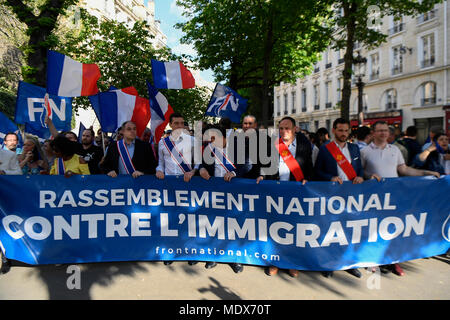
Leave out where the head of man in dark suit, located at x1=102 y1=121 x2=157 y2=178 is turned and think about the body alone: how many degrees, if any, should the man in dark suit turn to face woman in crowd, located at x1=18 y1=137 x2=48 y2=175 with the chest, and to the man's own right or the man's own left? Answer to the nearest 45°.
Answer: approximately 135° to the man's own right

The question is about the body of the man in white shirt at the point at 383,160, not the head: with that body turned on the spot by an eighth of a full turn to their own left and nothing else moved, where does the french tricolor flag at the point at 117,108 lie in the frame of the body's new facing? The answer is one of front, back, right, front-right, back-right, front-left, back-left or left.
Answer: back-right

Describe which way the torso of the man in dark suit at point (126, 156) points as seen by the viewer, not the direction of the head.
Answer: toward the camera

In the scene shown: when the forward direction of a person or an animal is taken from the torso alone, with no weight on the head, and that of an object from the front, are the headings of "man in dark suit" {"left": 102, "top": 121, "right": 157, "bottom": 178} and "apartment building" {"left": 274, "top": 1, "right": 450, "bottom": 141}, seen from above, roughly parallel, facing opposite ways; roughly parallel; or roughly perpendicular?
roughly perpendicular

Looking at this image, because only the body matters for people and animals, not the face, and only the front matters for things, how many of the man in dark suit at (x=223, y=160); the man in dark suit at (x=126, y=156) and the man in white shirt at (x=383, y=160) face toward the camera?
3

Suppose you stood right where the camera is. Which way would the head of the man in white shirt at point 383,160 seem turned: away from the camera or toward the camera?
toward the camera

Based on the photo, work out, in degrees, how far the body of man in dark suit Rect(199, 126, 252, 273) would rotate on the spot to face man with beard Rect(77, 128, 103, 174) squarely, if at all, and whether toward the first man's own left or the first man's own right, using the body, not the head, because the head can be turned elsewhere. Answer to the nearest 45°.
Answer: approximately 135° to the first man's own right

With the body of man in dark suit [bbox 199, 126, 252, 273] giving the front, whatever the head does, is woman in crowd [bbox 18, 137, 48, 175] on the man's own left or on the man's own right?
on the man's own right

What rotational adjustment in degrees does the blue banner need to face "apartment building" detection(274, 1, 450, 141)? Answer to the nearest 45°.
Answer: approximately 135° to its left

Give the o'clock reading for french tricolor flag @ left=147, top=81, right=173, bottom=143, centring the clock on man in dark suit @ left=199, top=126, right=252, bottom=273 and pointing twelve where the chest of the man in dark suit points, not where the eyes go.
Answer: The french tricolor flag is roughly at 5 o'clock from the man in dark suit.

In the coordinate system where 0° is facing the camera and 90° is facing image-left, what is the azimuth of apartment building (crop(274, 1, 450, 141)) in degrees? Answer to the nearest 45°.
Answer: approximately 45°

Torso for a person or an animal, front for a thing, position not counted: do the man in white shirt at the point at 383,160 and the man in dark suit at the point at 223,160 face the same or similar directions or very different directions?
same or similar directions

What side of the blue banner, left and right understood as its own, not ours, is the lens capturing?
front

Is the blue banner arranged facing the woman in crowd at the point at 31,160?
no

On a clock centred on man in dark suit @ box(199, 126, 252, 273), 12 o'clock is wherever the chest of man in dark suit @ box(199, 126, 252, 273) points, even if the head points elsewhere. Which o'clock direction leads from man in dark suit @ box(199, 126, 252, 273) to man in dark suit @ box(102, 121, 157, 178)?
man in dark suit @ box(102, 121, 157, 178) is roughly at 3 o'clock from man in dark suit @ box(199, 126, 252, 273).
